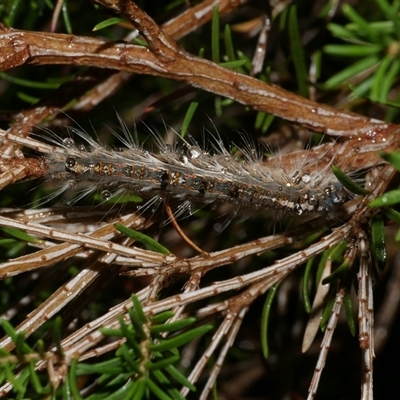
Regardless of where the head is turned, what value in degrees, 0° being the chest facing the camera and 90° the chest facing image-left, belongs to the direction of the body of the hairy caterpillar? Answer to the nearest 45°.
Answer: approximately 270°
